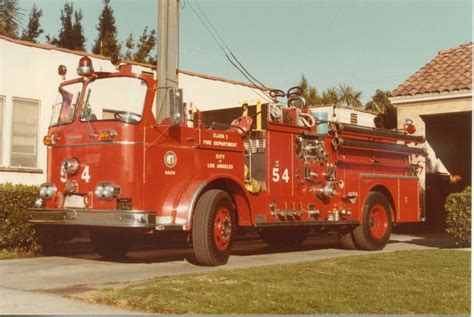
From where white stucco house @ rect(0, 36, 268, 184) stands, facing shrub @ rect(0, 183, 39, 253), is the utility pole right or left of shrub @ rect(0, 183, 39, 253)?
left

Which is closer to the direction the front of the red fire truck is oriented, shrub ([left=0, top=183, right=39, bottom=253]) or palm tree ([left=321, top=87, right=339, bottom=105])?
the shrub

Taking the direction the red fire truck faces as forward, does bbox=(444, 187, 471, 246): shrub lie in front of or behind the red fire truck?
behind

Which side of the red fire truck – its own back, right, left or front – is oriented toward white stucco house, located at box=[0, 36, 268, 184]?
right

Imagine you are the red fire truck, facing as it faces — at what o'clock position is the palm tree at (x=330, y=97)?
The palm tree is roughly at 5 o'clock from the red fire truck.

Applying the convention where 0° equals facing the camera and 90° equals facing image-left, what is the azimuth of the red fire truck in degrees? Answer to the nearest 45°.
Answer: approximately 45°

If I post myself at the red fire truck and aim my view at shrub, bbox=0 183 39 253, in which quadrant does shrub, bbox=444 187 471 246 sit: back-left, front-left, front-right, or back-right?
back-right
